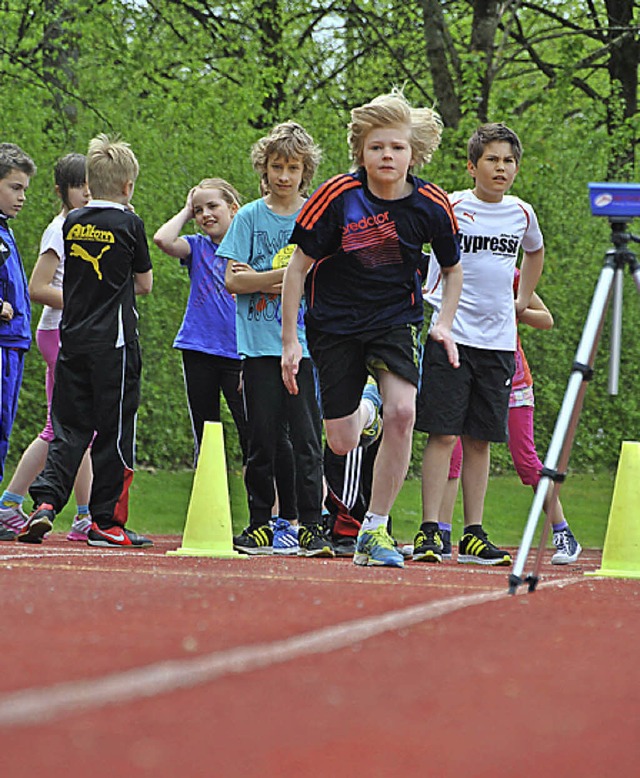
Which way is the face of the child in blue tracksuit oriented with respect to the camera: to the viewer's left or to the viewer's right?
to the viewer's right

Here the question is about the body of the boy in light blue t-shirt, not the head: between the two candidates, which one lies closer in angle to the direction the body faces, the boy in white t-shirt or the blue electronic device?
the blue electronic device

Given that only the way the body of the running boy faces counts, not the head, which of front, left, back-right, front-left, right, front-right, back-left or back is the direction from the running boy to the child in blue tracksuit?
back-right

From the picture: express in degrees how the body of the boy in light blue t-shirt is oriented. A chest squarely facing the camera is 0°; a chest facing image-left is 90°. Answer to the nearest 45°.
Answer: approximately 0°

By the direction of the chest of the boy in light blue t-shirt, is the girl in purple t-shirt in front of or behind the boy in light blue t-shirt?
behind

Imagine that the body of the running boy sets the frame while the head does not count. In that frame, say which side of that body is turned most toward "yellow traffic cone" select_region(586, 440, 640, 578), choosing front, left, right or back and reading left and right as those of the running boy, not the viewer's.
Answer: left

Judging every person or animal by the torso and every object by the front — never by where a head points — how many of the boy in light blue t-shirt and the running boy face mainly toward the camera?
2
